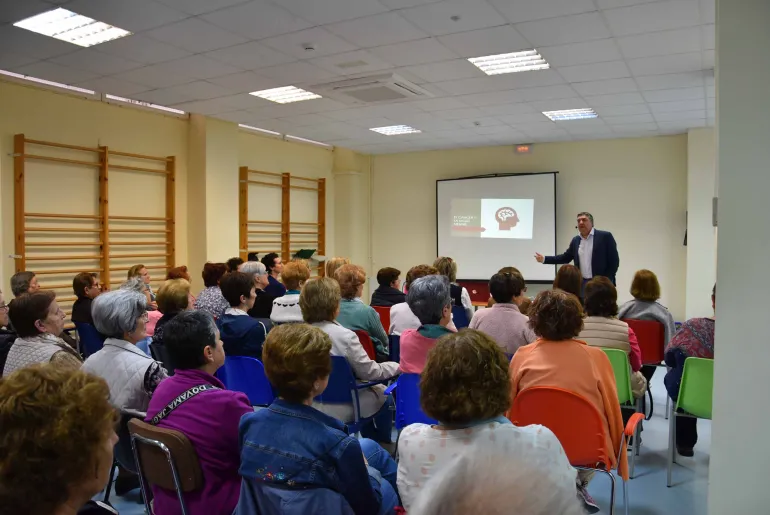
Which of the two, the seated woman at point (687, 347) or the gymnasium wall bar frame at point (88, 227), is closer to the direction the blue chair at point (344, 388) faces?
the seated woman

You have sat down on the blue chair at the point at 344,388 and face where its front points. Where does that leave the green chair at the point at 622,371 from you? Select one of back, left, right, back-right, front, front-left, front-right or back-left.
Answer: front-right

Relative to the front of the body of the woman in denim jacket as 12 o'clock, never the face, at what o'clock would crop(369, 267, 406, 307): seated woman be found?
The seated woman is roughly at 11 o'clock from the woman in denim jacket.

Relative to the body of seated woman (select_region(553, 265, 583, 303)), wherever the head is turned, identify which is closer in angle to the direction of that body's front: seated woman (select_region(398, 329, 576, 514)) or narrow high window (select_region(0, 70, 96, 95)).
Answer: the narrow high window

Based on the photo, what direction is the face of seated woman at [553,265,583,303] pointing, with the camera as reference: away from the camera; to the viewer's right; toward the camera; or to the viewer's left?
away from the camera

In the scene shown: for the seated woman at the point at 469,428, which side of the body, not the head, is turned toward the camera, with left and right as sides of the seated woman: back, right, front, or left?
back

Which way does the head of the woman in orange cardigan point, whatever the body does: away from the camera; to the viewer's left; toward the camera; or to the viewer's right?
away from the camera

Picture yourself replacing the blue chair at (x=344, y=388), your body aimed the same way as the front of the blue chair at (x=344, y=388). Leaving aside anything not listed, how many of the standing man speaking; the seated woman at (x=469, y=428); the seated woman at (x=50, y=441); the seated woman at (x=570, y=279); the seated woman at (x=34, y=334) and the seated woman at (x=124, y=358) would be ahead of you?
2

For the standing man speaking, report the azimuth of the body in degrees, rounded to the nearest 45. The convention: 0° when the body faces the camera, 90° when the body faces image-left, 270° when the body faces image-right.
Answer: approximately 45°

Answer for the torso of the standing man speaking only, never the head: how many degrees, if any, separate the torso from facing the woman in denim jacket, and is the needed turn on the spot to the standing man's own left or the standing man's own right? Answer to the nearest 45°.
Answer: approximately 45° to the standing man's own left

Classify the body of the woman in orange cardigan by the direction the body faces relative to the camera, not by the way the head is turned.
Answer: away from the camera

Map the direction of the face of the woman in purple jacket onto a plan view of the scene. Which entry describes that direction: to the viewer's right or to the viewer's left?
to the viewer's right
